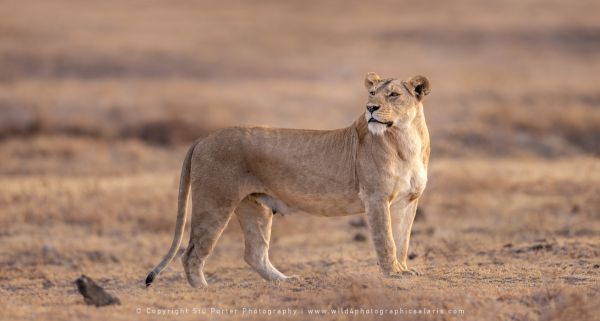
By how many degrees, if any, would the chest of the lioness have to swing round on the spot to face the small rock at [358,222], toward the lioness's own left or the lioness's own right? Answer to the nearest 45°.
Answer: approximately 90° to the lioness's own left

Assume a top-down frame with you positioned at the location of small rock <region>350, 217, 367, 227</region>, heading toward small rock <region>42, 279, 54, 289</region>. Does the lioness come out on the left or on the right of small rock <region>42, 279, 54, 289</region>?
left

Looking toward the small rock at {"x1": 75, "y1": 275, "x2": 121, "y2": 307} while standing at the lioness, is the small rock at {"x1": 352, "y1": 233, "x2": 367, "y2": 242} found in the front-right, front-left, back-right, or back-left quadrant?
back-right

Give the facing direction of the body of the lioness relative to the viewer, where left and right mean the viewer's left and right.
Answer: facing to the right of the viewer

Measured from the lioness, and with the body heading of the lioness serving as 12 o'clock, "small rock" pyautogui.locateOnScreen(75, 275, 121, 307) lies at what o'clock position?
The small rock is roughly at 5 o'clock from the lioness.

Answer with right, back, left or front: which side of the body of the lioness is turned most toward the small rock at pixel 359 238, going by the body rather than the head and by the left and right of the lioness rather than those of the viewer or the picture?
left
